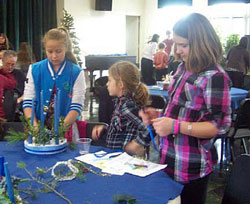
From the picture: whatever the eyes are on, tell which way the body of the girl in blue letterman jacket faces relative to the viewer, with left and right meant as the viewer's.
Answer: facing the viewer

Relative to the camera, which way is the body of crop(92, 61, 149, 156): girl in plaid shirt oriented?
to the viewer's left

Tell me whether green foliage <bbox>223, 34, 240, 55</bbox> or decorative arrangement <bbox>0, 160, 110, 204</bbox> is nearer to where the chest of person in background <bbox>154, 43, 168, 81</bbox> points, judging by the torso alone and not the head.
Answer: the green foliage

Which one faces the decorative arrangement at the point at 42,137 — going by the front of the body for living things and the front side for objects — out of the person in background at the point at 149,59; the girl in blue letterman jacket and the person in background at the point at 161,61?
the girl in blue letterman jacket

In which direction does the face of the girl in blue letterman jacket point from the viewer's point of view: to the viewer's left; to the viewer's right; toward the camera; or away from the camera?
toward the camera

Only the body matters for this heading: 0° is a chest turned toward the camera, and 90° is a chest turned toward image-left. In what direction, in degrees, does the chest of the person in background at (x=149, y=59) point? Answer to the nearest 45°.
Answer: approximately 225°

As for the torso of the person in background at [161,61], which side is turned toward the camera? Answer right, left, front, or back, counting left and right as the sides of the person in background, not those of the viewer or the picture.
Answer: back

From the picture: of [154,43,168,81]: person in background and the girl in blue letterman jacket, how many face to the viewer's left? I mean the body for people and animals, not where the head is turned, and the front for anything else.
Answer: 0

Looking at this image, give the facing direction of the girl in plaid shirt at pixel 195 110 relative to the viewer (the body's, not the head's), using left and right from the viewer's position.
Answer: facing the viewer and to the left of the viewer

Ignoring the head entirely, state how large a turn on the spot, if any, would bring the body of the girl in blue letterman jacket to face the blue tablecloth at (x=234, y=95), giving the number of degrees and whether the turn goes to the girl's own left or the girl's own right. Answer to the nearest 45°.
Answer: approximately 135° to the girl's own left

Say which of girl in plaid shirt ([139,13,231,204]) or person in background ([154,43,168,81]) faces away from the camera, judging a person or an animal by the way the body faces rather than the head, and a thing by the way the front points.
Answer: the person in background

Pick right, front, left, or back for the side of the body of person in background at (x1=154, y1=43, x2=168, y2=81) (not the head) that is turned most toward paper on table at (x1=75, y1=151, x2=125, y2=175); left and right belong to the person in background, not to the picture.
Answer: back

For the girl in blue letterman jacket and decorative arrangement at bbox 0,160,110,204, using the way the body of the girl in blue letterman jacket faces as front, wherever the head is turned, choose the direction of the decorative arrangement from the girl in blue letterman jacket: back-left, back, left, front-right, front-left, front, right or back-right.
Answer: front

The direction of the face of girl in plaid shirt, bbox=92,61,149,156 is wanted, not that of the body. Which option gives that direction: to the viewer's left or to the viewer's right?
to the viewer's left

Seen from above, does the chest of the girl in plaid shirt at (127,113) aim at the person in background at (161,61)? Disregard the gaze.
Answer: no

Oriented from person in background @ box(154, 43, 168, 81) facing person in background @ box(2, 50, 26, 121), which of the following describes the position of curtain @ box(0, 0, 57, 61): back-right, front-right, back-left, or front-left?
front-right
